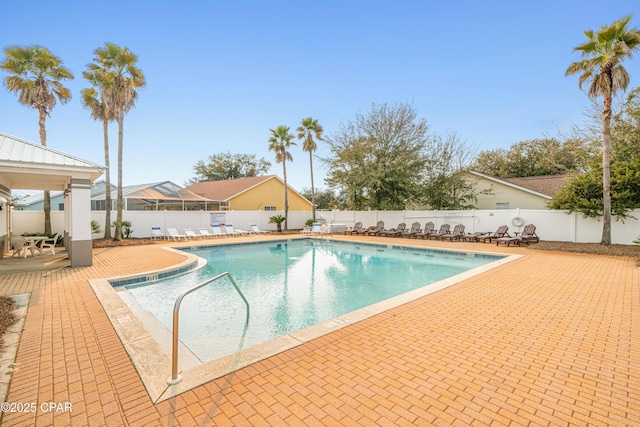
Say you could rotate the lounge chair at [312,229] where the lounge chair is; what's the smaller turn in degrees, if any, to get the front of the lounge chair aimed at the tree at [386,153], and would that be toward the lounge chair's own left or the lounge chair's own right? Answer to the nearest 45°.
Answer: approximately 135° to the lounge chair's own left

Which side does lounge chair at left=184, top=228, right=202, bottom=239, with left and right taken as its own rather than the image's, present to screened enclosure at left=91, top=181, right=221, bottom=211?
back

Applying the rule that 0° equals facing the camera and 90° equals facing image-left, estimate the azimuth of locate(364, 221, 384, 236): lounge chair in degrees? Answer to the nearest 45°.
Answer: approximately 45°

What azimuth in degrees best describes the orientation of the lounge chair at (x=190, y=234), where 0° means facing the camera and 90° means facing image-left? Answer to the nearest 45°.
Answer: approximately 315°

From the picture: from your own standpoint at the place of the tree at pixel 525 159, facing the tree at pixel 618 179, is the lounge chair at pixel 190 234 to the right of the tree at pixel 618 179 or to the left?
right

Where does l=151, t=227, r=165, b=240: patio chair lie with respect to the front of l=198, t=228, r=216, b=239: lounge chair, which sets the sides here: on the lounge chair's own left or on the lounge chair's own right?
on the lounge chair's own right

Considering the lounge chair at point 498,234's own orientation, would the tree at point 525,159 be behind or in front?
behind

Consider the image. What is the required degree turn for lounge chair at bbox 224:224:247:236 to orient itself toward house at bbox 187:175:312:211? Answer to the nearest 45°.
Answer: approximately 135° to its left

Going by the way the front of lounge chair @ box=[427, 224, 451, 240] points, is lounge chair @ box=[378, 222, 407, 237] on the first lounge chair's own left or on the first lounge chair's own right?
on the first lounge chair's own right
